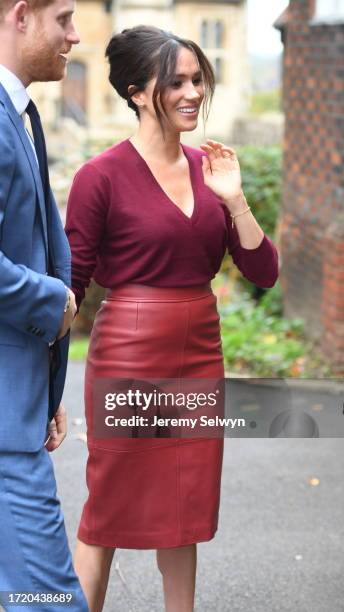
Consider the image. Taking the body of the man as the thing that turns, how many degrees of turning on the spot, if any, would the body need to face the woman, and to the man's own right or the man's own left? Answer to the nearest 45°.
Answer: approximately 45° to the man's own left

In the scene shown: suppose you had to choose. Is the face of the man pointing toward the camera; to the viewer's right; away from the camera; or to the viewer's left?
to the viewer's right

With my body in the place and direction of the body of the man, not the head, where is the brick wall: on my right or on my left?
on my left

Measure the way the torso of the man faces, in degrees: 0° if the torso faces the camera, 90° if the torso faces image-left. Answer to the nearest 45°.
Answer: approximately 270°
